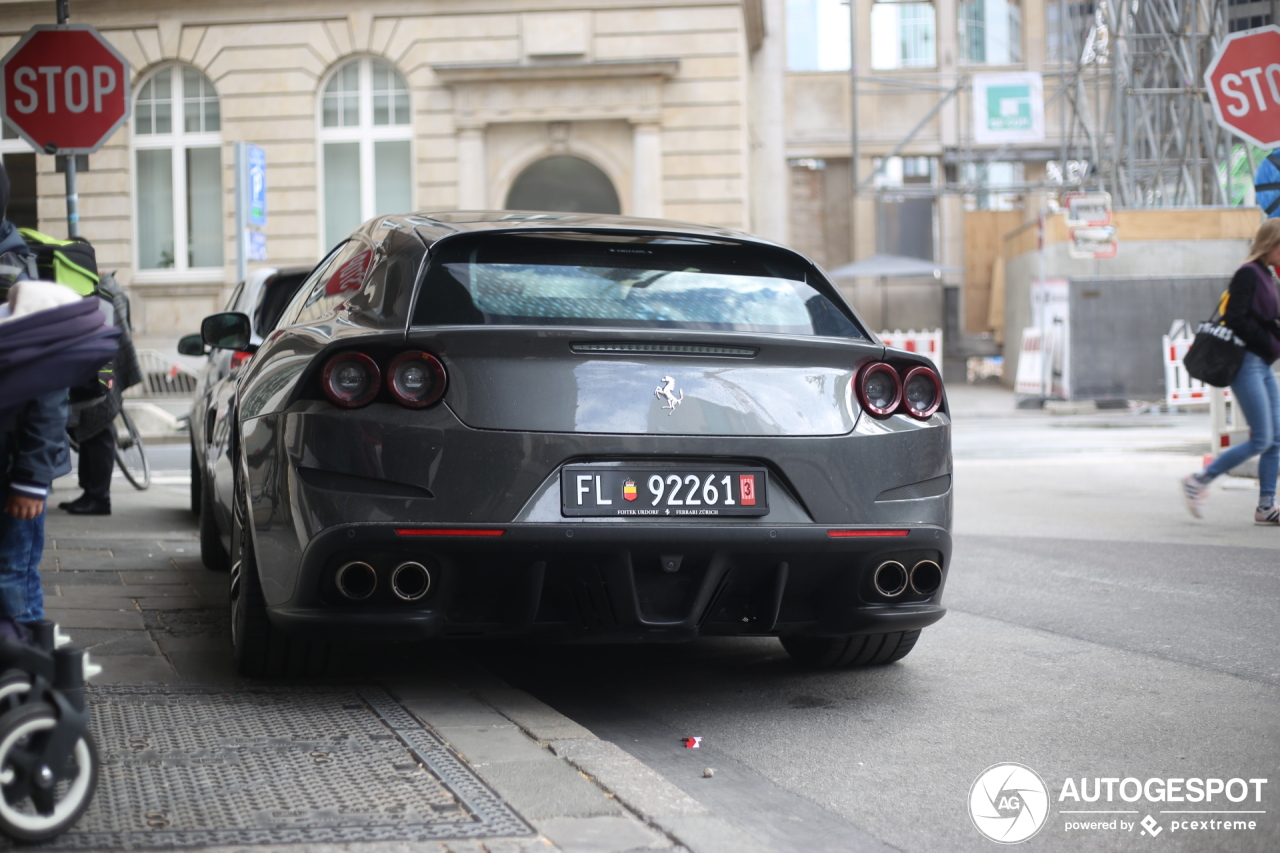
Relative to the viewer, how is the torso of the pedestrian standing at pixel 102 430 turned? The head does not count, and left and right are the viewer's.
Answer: facing to the left of the viewer

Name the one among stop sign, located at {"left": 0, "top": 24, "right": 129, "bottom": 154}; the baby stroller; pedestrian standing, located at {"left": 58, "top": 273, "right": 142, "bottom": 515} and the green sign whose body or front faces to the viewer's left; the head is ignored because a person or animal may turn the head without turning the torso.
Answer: the pedestrian standing

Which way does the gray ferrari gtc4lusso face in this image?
away from the camera

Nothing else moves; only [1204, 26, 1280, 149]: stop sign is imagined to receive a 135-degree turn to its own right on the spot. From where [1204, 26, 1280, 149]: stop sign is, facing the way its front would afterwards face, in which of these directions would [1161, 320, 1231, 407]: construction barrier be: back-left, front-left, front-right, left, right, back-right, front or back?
front-right

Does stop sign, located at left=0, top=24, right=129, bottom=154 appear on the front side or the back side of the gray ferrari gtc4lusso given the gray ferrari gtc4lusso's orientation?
on the front side

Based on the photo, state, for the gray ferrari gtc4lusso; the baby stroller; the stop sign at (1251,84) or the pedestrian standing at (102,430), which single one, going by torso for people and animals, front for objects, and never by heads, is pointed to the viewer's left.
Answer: the pedestrian standing

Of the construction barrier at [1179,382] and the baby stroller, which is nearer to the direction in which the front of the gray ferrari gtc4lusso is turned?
the construction barrier

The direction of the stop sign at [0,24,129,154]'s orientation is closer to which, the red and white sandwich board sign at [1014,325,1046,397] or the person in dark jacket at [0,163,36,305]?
the person in dark jacket

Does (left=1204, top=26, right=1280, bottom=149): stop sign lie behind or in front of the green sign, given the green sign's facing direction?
in front
